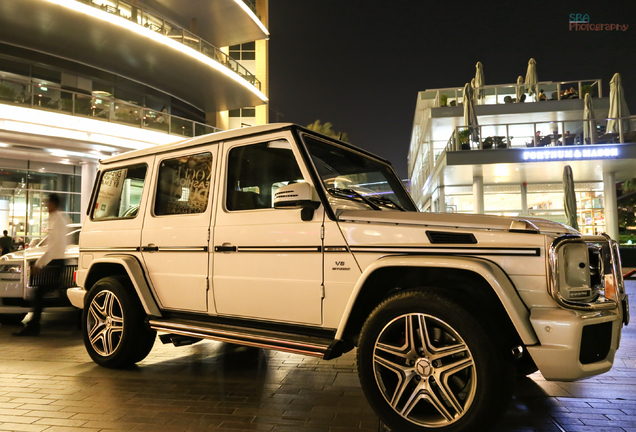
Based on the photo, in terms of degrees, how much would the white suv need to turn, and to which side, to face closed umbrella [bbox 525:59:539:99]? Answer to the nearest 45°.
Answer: approximately 90° to its left

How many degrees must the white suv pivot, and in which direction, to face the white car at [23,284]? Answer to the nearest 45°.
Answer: approximately 180°

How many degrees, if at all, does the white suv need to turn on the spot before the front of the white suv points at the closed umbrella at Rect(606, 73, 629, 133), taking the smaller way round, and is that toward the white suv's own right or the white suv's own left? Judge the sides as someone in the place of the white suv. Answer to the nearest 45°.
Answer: approximately 90° to the white suv's own left

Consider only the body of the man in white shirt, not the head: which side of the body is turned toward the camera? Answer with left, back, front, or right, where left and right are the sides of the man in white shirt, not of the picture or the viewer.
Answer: left

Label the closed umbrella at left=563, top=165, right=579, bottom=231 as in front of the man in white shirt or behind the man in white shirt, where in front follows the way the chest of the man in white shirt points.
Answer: behind

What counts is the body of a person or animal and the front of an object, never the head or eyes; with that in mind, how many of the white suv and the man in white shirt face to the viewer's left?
1

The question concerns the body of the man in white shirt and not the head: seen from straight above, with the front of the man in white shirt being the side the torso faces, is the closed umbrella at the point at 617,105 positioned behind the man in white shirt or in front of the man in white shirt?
behind

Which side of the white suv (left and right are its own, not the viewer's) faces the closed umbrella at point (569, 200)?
left

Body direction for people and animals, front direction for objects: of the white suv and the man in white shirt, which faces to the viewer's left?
the man in white shirt

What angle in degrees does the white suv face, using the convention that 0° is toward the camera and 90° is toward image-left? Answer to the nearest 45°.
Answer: approximately 315°

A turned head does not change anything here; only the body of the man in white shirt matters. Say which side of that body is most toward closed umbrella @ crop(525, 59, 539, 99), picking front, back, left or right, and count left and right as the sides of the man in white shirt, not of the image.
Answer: back

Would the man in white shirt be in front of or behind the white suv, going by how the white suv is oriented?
behind
